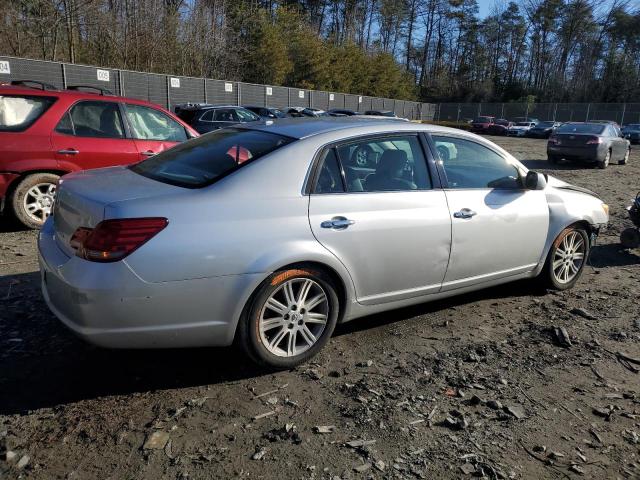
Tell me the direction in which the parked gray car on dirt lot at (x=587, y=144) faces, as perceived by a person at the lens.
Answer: facing away from the viewer and to the right of the viewer

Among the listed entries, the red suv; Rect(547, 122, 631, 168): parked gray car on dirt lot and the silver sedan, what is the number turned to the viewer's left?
0

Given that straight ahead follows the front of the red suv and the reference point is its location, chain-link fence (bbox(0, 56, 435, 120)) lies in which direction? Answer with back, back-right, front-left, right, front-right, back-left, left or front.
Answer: left

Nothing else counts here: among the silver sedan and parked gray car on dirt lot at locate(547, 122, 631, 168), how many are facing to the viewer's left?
0

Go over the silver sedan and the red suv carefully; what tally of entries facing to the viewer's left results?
0

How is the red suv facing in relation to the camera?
to the viewer's right

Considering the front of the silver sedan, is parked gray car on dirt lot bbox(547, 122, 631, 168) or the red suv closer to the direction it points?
the parked gray car on dirt lot

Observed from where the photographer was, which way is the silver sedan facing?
facing away from the viewer and to the right of the viewer

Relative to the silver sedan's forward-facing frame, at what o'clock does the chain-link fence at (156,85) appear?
The chain-link fence is roughly at 10 o'clock from the silver sedan.

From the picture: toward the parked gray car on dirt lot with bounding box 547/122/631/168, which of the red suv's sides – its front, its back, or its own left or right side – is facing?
front

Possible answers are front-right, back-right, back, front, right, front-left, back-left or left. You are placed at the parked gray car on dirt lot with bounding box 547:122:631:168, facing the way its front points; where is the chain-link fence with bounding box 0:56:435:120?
back-left

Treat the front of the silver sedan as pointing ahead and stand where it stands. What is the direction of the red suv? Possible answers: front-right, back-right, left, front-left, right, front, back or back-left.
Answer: left
